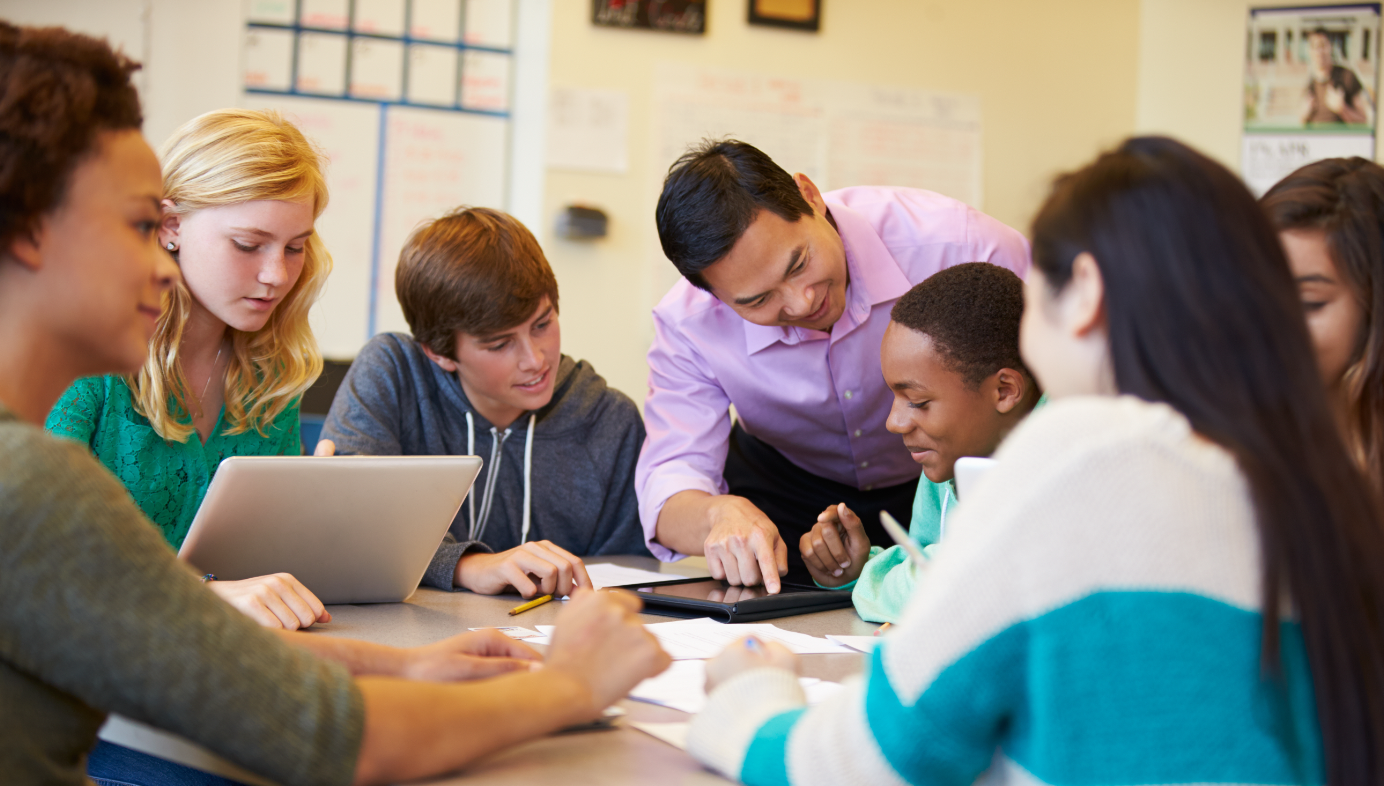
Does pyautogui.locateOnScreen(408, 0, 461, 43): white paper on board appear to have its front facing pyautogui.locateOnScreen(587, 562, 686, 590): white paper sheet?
yes

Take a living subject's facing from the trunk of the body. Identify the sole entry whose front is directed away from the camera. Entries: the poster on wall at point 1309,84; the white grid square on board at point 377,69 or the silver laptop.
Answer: the silver laptop

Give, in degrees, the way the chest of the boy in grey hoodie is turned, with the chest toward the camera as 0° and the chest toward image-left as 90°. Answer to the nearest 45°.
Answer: approximately 0°

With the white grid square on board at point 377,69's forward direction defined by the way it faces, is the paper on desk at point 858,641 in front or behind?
in front
